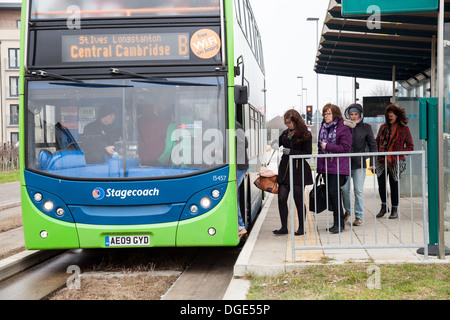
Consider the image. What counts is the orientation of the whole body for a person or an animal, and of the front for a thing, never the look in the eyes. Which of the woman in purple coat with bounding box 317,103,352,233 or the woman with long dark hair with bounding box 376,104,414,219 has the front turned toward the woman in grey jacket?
the woman with long dark hair

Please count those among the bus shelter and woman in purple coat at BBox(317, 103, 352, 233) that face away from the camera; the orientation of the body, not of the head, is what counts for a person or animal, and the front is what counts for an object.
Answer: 0

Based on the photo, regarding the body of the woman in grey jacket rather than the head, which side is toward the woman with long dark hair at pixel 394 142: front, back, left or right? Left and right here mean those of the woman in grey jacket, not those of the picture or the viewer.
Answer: back

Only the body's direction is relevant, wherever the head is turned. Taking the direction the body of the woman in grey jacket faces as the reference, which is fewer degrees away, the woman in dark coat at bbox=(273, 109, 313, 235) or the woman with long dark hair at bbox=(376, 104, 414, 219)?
the woman in dark coat

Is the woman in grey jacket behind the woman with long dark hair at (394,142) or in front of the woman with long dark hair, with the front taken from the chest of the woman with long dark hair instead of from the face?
in front

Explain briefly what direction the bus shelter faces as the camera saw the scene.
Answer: facing to the left of the viewer

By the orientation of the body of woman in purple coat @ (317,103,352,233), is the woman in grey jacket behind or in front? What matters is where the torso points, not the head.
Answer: behind

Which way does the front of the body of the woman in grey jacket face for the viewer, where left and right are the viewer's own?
facing the viewer and to the left of the viewer

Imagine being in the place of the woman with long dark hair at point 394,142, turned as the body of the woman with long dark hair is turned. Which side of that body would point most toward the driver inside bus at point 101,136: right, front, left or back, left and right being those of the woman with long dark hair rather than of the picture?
front

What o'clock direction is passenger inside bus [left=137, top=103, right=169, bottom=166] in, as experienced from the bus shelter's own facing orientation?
The passenger inside bus is roughly at 10 o'clock from the bus shelter.
